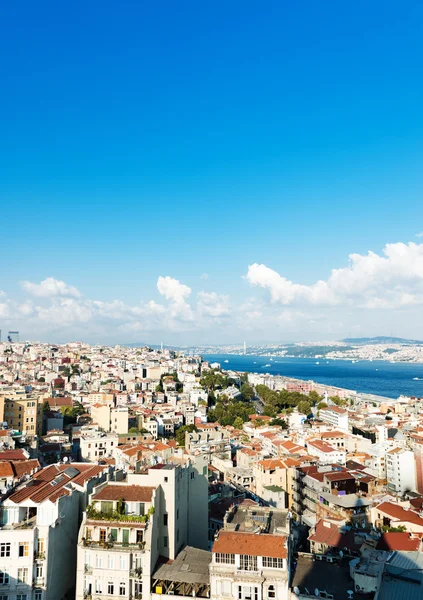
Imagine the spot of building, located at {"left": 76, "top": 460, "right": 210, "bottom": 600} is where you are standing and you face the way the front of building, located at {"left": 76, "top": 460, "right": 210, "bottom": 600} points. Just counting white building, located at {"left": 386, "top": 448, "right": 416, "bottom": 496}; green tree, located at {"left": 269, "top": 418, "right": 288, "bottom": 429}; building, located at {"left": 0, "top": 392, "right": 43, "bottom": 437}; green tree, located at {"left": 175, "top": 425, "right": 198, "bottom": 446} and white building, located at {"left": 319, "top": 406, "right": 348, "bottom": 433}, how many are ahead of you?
0

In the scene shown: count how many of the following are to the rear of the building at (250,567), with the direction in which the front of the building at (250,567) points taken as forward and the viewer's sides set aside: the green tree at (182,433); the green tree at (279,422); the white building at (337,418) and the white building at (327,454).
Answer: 4

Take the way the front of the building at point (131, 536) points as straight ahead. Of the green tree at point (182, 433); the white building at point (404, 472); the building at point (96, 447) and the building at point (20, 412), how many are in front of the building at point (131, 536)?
0

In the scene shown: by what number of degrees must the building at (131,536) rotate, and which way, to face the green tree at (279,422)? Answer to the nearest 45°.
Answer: approximately 180°

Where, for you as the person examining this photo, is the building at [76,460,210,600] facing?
facing the viewer

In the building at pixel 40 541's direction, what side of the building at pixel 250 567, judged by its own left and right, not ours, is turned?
right

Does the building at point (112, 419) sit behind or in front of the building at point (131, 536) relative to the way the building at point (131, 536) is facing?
behind

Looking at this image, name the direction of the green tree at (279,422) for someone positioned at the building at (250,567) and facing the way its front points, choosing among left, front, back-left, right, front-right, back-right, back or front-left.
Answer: back

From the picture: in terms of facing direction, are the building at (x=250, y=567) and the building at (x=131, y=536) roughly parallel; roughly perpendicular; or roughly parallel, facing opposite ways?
roughly parallel

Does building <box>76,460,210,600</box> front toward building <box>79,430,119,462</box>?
no

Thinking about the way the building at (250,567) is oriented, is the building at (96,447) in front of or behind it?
behind

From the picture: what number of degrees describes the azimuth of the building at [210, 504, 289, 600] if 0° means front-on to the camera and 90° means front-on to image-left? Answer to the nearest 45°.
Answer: approximately 0°

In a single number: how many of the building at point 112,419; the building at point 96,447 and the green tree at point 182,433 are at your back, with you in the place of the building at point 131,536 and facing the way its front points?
3

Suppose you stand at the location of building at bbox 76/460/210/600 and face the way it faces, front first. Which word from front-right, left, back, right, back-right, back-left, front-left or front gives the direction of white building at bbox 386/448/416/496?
back-left

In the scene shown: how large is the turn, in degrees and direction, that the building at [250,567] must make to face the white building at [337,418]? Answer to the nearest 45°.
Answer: approximately 180°

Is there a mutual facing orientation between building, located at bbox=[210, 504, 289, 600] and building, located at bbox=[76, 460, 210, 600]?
no

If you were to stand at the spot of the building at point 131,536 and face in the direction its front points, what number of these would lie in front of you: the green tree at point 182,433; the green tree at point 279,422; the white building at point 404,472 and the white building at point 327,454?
0

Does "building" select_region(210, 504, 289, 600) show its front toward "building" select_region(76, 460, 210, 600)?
no
